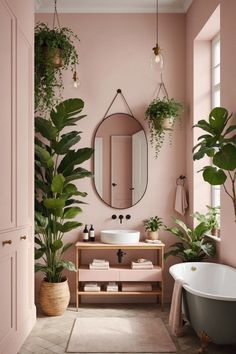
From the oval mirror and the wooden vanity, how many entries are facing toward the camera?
2

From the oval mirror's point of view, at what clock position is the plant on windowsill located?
The plant on windowsill is roughly at 10 o'clock from the oval mirror.

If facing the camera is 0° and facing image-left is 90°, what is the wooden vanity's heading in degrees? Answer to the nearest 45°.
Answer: approximately 0°

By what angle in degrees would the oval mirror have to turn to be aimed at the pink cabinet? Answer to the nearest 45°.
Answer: approximately 45° to its right

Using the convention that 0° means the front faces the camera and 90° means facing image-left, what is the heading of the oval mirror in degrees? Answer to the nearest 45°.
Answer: approximately 0°
